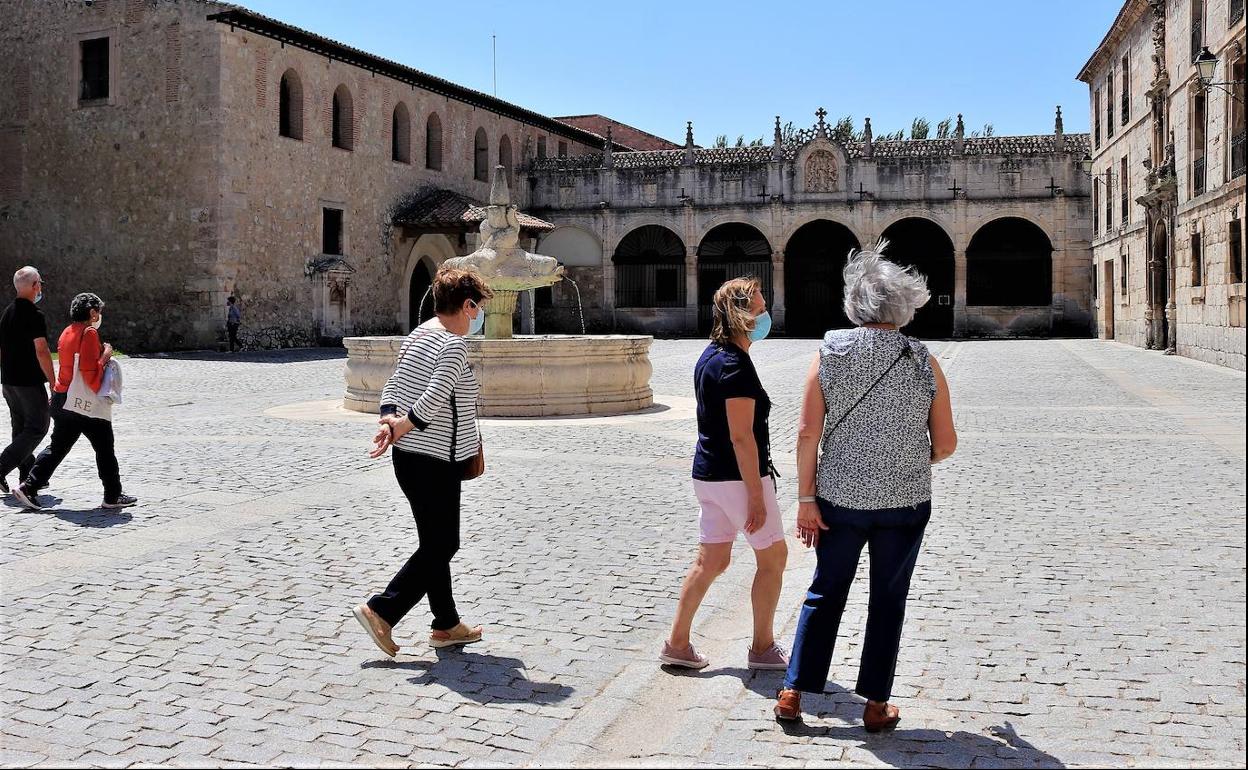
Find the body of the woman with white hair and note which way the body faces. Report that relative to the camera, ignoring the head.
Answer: away from the camera

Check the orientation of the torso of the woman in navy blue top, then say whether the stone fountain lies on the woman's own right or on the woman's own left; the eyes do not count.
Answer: on the woman's own left

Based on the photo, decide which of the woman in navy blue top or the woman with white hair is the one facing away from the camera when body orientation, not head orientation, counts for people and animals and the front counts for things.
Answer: the woman with white hair

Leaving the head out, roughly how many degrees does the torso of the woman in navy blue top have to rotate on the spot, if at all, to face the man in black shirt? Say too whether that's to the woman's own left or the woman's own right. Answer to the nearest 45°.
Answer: approximately 135° to the woman's own left

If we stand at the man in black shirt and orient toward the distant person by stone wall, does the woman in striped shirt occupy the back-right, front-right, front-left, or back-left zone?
back-right

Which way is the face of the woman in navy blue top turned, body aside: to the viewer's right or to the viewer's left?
to the viewer's right
